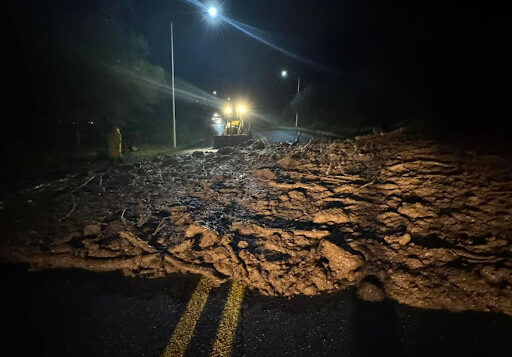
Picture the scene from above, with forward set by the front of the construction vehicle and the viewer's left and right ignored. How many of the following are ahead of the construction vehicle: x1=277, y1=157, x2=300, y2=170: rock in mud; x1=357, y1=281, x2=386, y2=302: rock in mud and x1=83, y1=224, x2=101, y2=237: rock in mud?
3

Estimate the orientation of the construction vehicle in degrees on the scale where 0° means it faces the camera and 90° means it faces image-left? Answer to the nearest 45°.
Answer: approximately 0°

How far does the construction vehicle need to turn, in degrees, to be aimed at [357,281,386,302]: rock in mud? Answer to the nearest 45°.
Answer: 0° — it already faces it

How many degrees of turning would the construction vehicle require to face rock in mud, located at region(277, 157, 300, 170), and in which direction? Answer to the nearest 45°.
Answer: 0° — it already faces it
